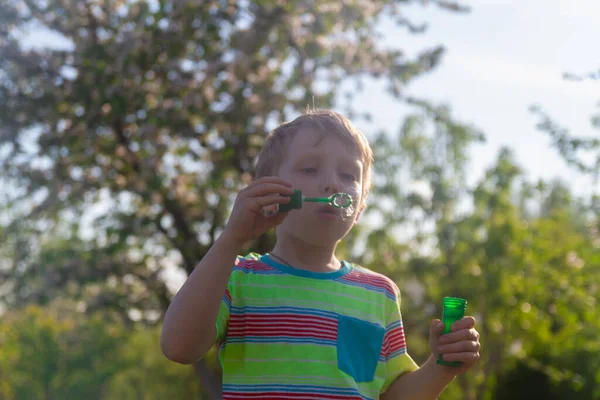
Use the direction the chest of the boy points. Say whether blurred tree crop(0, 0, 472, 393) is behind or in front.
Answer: behind

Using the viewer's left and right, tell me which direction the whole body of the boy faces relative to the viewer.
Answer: facing the viewer

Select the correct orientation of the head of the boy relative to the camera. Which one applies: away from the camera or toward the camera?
toward the camera
